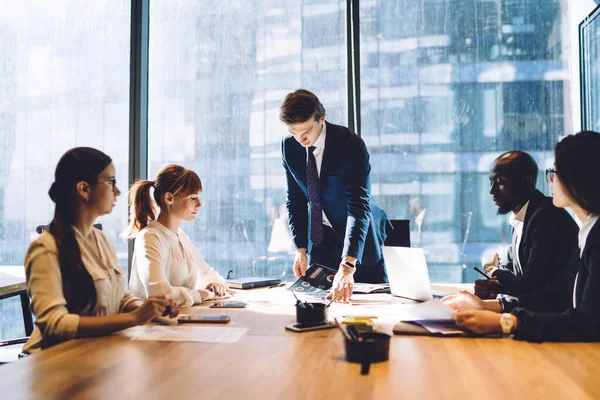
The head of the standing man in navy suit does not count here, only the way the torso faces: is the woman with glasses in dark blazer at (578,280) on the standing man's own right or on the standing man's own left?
on the standing man's own left

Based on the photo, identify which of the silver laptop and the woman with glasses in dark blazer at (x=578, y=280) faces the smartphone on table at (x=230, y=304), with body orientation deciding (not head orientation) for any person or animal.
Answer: the woman with glasses in dark blazer

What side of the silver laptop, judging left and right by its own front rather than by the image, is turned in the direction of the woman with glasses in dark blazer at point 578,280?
right

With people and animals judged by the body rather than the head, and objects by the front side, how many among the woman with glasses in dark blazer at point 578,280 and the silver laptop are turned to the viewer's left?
1

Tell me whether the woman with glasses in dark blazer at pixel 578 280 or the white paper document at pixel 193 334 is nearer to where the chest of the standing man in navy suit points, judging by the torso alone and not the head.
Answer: the white paper document

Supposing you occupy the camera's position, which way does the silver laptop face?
facing away from the viewer and to the right of the viewer

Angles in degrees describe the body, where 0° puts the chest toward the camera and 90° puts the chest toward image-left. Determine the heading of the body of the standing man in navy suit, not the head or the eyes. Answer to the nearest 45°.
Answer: approximately 45°

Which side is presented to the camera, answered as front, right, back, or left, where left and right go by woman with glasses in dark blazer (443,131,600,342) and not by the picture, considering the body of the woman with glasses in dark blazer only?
left

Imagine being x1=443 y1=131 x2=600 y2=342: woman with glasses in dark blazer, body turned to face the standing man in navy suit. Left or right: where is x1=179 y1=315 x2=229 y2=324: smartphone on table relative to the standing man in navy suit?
left
